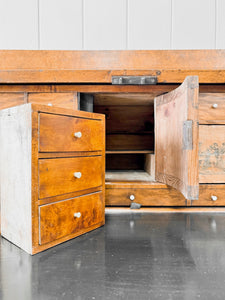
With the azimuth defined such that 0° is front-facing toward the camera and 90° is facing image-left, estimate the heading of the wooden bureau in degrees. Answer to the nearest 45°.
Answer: approximately 0°
